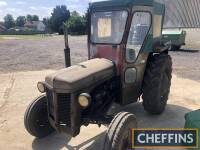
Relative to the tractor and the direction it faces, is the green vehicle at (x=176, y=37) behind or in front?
behind

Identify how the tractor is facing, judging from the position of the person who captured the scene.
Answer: facing the viewer and to the left of the viewer
